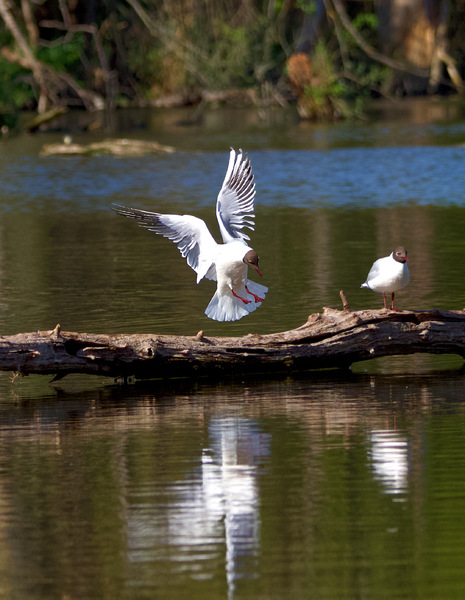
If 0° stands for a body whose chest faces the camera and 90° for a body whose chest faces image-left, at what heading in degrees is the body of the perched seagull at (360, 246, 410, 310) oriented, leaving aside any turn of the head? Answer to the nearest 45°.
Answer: approximately 315°

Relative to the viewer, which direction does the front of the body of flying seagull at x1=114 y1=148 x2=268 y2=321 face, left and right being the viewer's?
facing the viewer and to the right of the viewer

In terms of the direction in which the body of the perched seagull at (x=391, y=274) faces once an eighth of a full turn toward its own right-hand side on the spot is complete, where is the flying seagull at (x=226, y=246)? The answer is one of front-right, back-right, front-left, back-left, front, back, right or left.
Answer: right
